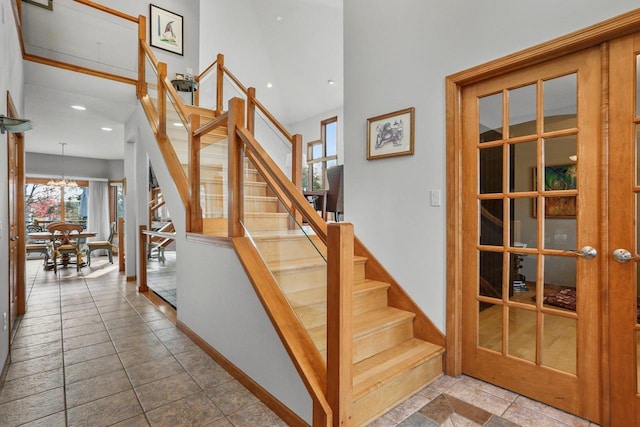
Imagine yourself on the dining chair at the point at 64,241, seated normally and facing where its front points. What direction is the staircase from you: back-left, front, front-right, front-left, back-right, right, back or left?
back

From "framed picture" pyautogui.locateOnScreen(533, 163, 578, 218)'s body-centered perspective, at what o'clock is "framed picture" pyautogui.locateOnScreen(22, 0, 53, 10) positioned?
"framed picture" pyautogui.locateOnScreen(22, 0, 53, 10) is roughly at 1 o'clock from "framed picture" pyautogui.locateOnScreen(533, 163, 578, 218).

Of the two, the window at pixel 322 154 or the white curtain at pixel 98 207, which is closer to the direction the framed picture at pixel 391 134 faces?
the white curtain

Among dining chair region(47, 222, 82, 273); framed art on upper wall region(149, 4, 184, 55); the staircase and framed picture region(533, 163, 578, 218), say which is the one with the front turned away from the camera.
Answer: the dining chair

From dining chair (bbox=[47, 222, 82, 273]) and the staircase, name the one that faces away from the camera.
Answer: the dining chair

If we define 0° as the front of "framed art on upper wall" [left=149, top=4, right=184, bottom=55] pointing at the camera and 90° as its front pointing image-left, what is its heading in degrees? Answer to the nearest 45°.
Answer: approximately 315°

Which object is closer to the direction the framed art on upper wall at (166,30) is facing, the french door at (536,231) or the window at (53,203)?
the french door

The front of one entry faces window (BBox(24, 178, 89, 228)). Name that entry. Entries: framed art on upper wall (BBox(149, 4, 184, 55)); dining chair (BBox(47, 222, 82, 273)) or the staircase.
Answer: the dining chair

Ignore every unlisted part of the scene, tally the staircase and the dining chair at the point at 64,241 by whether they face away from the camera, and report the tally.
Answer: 1

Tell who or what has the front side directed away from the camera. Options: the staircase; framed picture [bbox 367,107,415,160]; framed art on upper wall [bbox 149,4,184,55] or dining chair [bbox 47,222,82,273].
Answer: the dining chair

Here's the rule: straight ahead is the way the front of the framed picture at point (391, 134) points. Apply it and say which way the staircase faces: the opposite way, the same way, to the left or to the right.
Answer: to the left

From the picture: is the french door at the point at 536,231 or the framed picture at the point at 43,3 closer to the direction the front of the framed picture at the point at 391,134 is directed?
the framed picture

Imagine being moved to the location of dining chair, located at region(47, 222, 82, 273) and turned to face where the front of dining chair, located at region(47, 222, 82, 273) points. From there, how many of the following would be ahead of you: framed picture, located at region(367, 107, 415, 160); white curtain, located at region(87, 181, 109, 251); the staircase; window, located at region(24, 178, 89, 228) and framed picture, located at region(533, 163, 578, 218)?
2

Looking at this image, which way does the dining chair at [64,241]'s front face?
away from the camera

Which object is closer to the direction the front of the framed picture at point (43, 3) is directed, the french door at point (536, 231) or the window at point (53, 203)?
the french door
